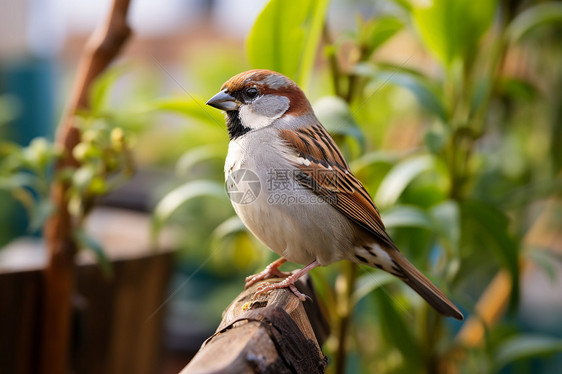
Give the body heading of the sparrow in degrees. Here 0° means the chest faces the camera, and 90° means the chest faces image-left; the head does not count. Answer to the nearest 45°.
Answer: approximately 90°

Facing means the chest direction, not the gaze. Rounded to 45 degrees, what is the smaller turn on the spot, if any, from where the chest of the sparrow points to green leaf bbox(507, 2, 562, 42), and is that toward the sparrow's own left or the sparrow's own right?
approximately 135° to the sparrow's own right
